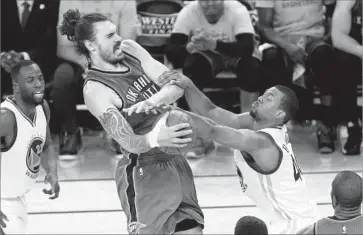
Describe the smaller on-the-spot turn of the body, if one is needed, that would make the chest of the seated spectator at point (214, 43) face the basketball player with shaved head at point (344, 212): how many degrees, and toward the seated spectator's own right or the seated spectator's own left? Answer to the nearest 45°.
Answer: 0° — they already face them

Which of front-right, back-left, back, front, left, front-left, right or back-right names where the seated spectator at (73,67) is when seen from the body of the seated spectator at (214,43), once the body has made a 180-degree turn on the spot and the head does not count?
left

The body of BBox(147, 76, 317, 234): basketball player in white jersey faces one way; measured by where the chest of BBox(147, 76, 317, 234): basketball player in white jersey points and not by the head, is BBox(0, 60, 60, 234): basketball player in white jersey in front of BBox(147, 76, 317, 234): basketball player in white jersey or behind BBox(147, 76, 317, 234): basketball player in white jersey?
in front

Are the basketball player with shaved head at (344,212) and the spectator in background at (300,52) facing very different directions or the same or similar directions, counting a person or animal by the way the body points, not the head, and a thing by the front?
very different directions

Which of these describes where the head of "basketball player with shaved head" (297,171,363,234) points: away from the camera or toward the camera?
away from the camera

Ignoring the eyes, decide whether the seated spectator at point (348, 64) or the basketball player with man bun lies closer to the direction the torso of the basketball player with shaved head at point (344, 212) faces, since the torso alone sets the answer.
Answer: the seated spectator

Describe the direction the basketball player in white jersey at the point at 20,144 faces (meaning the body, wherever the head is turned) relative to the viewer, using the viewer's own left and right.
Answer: facing the viewer and to the right of the viewer

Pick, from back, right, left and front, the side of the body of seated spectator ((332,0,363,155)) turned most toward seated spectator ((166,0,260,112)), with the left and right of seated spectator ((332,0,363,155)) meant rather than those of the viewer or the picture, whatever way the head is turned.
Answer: right

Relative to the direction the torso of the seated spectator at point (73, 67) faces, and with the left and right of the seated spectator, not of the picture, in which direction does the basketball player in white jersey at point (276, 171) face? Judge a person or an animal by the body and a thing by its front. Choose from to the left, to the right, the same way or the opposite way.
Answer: to the right

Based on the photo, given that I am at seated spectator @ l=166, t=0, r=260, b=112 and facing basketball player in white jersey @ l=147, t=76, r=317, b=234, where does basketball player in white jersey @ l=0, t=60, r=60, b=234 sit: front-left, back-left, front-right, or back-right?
front-right

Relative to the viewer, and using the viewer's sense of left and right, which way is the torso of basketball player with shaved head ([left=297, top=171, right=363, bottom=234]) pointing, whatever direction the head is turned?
facing away from the viewer

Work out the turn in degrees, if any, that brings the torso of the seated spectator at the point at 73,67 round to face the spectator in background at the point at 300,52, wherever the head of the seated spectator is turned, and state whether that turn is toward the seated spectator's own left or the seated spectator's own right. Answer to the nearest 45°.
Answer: approximately 90° to the seated spectator's own left

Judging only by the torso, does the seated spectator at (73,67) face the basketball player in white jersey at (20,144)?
yes

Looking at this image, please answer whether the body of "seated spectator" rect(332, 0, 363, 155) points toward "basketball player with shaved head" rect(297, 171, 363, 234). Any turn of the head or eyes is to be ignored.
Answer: yes

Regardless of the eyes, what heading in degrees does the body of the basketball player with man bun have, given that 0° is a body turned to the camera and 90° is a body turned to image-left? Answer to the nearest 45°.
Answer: approximately 315°

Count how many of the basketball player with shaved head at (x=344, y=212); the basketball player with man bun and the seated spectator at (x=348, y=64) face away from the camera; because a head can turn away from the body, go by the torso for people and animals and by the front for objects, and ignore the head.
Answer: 1

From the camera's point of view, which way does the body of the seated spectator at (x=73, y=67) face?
toward the camera

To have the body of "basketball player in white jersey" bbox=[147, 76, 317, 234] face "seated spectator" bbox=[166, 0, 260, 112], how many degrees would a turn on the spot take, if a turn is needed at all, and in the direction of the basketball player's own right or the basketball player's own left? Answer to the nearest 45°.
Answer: approximately 90° to the basketball player's own right
